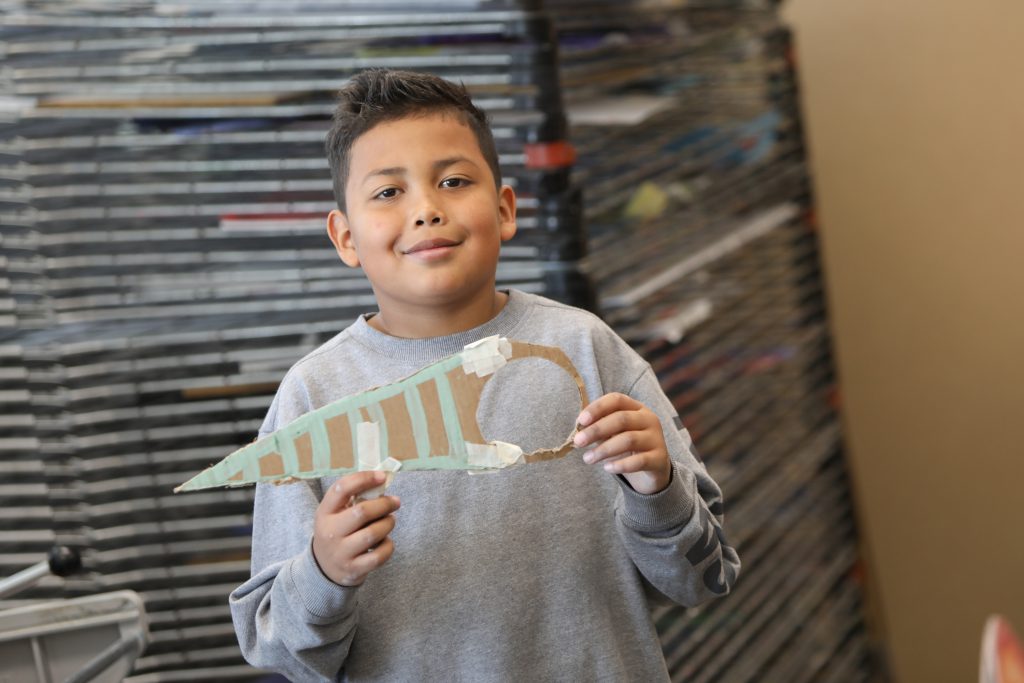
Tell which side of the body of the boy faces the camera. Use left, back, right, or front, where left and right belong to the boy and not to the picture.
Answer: front
